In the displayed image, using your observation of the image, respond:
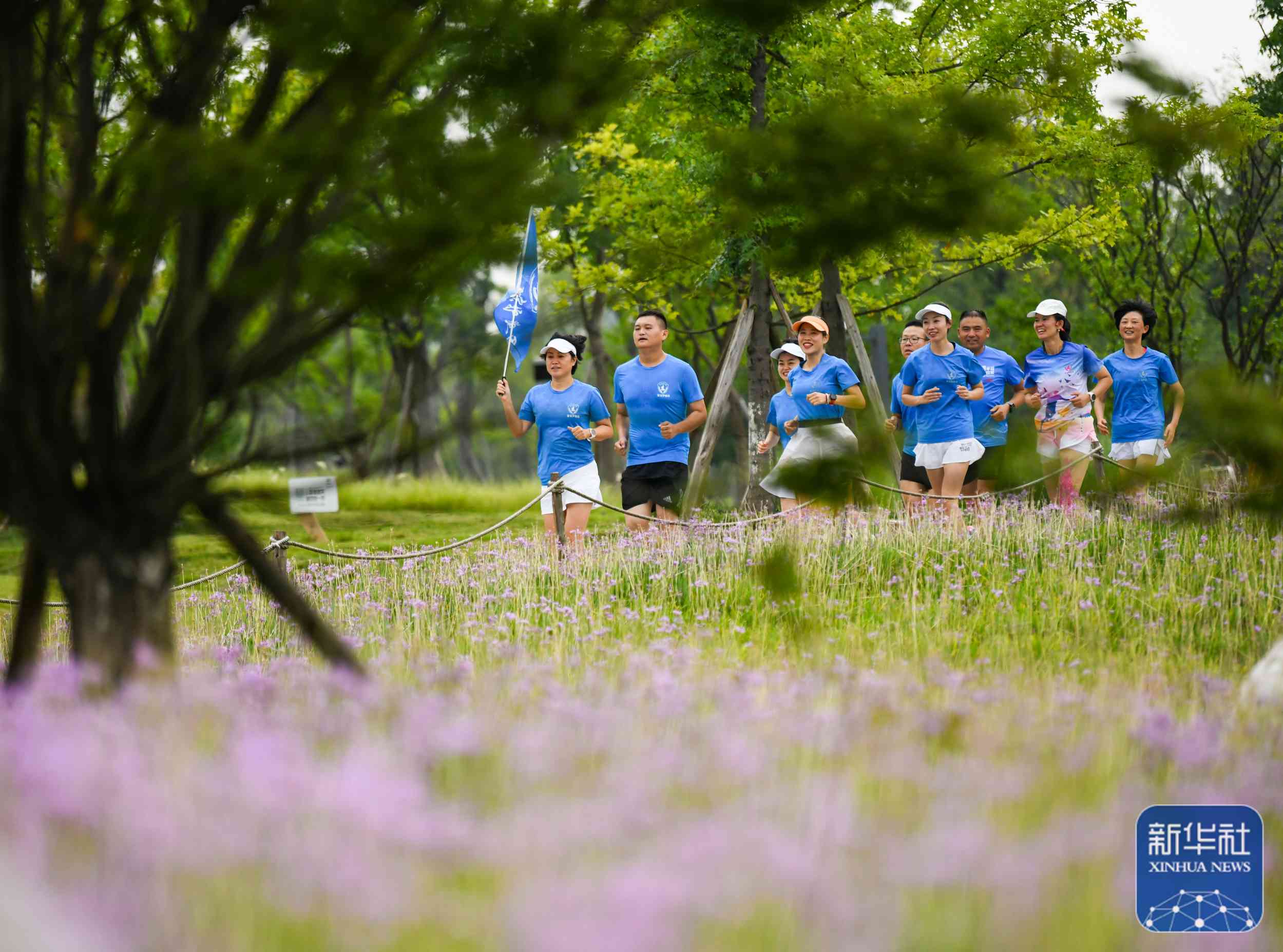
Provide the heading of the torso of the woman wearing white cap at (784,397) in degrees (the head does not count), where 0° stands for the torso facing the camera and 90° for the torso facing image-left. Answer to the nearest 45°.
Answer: approximately 45°

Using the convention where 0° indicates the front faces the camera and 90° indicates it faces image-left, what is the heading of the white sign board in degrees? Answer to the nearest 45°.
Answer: approximately 0°
